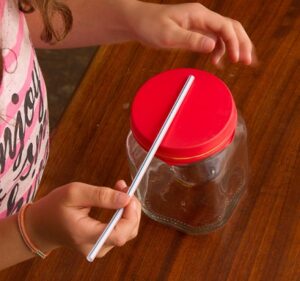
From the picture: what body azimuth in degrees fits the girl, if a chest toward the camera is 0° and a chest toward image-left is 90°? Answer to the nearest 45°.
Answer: approximately 315°
